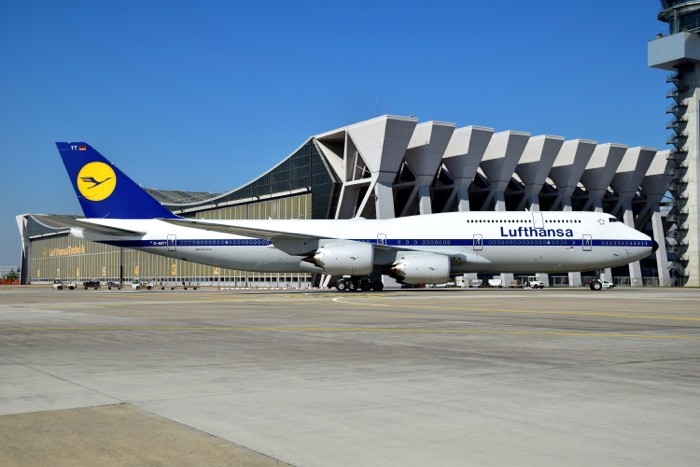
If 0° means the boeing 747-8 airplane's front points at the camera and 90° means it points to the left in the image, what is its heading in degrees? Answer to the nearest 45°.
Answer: approximately 270°
